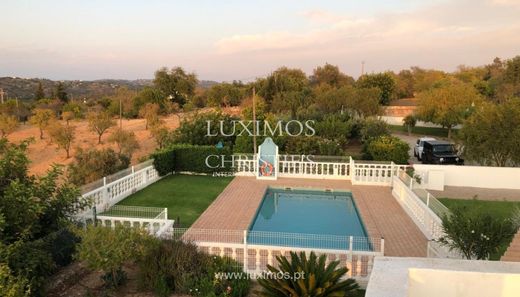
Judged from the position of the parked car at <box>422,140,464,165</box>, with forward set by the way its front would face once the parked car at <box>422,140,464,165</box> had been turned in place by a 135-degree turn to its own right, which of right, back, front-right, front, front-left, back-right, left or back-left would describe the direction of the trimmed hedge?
front-left

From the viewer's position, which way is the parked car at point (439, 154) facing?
facing the viewer and to the right of the viewer

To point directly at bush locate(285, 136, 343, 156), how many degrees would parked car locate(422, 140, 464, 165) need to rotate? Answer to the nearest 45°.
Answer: approximately 90° to its right

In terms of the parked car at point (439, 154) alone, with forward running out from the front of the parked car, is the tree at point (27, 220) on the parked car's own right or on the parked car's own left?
on the parked car's own right

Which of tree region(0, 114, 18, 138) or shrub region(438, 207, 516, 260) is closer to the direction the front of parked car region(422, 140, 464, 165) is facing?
the shrub

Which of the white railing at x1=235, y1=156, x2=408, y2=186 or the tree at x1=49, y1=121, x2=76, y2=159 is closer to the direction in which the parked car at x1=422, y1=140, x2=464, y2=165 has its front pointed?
the white railing

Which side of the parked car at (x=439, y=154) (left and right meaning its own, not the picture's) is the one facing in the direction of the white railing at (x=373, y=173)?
front

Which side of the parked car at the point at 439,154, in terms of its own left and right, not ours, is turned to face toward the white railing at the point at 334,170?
right
